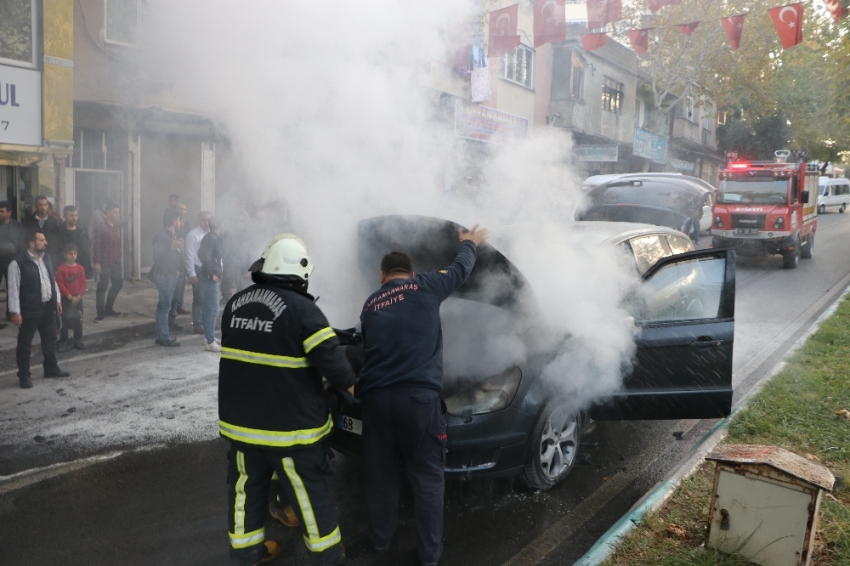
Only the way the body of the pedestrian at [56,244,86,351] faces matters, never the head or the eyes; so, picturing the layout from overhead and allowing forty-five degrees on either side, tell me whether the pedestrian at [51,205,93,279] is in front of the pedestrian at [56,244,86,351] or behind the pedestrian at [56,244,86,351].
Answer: behind

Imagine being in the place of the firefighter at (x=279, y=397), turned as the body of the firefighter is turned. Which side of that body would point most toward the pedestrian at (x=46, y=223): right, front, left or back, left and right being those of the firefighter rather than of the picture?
left

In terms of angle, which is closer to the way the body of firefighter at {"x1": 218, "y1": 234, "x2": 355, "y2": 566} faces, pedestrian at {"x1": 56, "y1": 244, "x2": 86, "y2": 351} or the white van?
the white van

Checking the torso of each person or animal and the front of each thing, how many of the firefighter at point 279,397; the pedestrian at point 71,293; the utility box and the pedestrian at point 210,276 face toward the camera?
2
